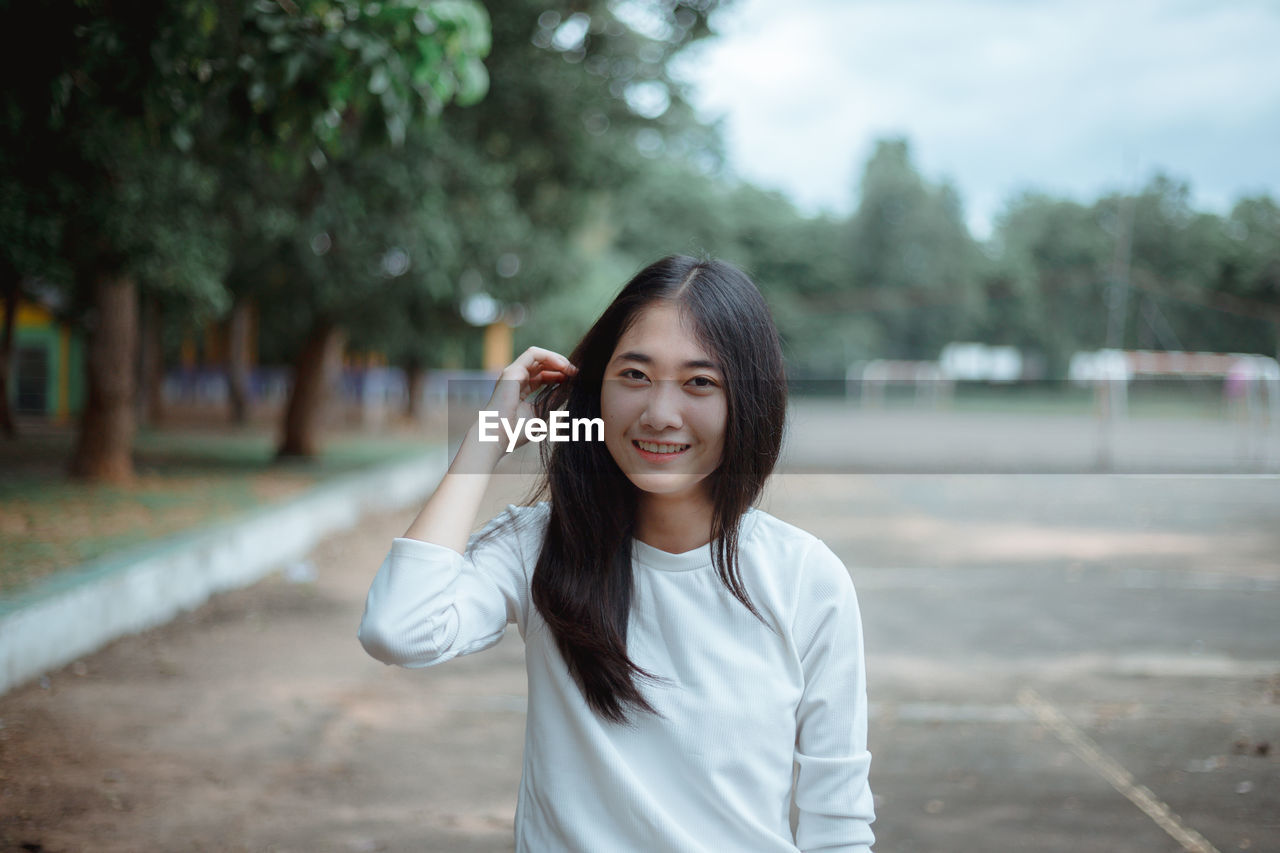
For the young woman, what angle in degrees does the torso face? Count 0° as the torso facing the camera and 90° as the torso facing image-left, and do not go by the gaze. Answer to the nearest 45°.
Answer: approximately 0°

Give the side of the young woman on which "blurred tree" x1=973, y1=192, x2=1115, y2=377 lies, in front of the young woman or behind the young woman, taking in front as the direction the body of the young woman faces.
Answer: behind

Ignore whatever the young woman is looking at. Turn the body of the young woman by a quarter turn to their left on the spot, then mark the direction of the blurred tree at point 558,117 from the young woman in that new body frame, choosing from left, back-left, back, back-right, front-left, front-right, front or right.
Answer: left

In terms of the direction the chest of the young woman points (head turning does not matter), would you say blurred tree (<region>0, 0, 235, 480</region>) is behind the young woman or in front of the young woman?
behind
